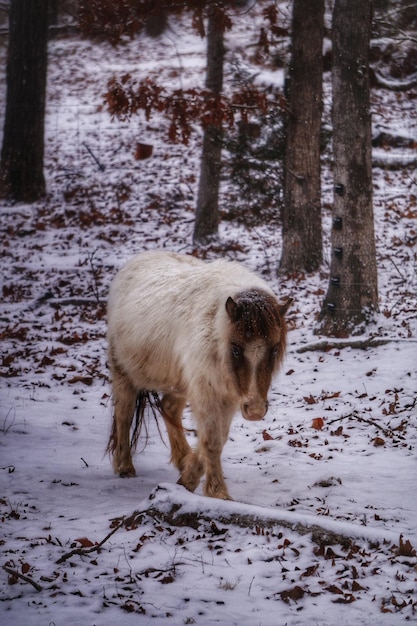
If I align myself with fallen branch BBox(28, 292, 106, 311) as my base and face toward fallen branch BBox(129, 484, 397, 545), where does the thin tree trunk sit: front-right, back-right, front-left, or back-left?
back-left

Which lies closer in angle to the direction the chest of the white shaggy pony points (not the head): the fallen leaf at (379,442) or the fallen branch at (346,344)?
the fallen leaf

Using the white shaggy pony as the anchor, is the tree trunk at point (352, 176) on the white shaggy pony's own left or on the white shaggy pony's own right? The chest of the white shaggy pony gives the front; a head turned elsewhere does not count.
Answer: on the white shaggy pony's own left

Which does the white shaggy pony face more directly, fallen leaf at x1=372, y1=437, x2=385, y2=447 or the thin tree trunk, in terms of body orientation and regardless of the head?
the fallen leaf

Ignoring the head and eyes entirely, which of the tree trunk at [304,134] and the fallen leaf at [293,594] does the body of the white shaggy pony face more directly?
the fallen leaf

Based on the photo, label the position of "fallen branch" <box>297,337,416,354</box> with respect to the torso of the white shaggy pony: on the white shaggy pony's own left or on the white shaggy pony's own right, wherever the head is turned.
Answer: on the white shaggy pony's own left

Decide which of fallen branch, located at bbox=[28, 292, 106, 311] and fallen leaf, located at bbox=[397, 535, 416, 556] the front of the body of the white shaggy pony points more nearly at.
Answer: the fallen leaf

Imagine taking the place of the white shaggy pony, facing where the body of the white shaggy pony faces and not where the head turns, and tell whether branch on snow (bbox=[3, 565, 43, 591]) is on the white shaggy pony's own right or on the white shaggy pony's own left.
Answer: on the white shaggy pony's own right

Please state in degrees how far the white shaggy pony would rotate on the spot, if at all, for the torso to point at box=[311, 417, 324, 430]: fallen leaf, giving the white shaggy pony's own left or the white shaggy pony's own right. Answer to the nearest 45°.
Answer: approximately 90° to the white shaggy pony's own left

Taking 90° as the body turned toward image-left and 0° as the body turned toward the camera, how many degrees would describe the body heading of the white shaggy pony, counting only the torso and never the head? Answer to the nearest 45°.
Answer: approximately 315°
